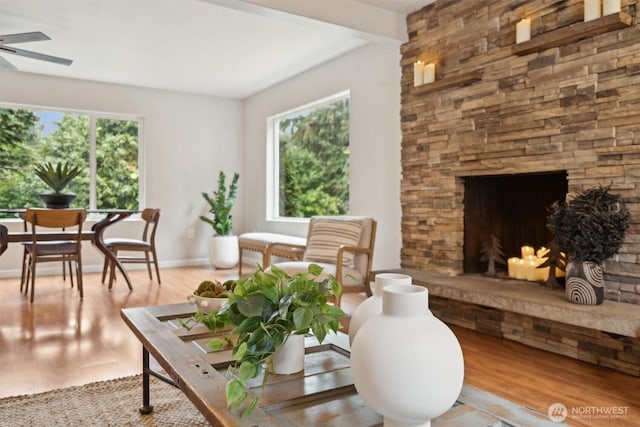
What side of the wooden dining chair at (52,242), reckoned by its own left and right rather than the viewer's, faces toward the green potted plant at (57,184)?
front

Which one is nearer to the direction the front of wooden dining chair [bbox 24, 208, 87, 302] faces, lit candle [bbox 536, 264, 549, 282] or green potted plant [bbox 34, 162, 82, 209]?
the green potted plant

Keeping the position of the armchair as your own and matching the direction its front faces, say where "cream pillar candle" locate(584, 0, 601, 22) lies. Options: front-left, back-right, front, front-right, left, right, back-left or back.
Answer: left

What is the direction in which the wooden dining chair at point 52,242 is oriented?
away from the camera

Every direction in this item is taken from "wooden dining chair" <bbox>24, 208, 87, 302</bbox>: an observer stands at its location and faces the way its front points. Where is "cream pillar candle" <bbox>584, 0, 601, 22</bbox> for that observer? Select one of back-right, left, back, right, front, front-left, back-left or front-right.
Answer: back-right

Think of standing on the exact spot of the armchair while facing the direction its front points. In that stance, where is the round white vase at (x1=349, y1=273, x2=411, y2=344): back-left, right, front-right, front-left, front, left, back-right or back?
front-left

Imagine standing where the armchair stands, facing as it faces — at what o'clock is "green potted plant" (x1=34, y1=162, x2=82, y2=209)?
The green potted plant is roughly at 2 o'clock from the armchair.

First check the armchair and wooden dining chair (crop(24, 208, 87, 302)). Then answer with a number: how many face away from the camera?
1

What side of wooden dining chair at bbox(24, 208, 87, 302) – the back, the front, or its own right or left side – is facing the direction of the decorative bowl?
back

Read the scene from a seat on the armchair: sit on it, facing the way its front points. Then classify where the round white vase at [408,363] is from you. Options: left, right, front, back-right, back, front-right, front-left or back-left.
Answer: front-left

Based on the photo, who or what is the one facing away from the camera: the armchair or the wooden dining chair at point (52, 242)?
the wooden dining chair

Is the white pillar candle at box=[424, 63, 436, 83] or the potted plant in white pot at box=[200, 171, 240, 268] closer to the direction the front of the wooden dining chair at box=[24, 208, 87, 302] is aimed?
the potted plant in white pot

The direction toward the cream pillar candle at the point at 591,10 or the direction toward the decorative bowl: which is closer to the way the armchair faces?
the decorative bowl

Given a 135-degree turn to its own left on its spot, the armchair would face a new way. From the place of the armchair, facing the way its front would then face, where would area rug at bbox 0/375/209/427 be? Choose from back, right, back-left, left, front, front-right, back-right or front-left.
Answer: back-right

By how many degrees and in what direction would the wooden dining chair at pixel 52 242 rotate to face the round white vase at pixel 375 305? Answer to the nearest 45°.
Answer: approximately 180°

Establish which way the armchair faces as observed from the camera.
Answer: facing the viewer and to the left of the viewer
